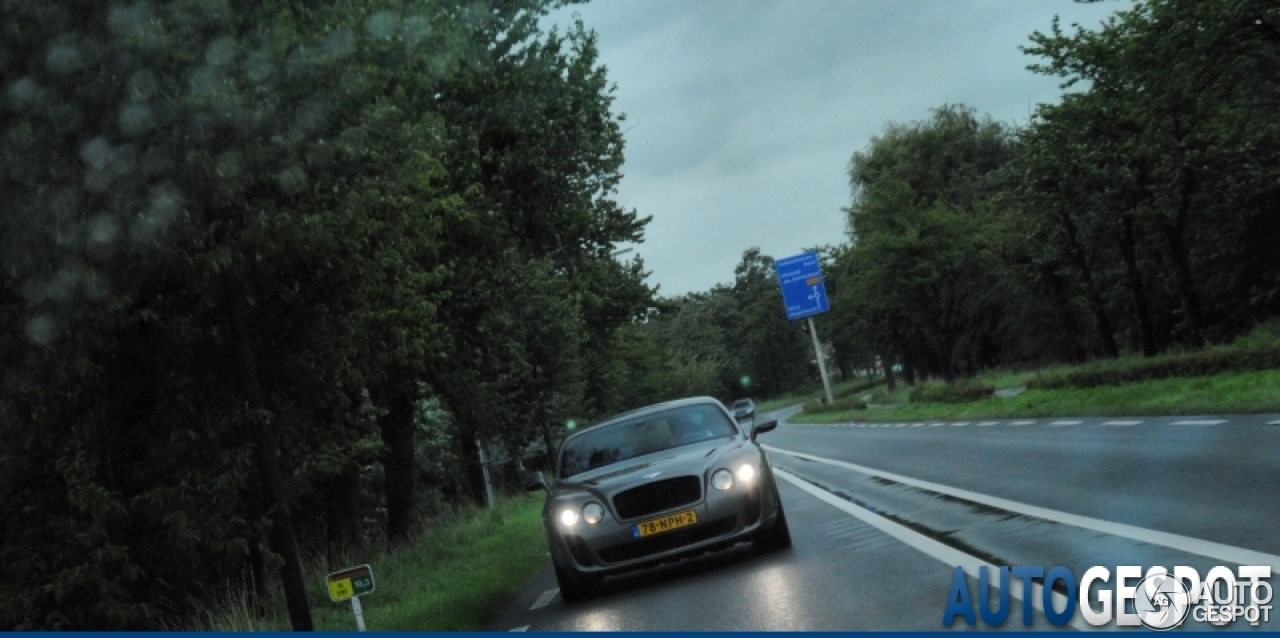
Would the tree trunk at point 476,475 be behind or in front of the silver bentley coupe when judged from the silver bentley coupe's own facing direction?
behind

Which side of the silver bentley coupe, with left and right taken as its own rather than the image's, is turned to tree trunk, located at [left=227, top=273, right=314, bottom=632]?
right

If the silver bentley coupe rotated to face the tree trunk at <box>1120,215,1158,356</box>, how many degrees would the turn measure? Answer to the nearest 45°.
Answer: approximately 135° to its left

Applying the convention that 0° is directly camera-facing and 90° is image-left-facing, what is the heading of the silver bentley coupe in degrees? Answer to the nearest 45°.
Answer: approximately 0°
